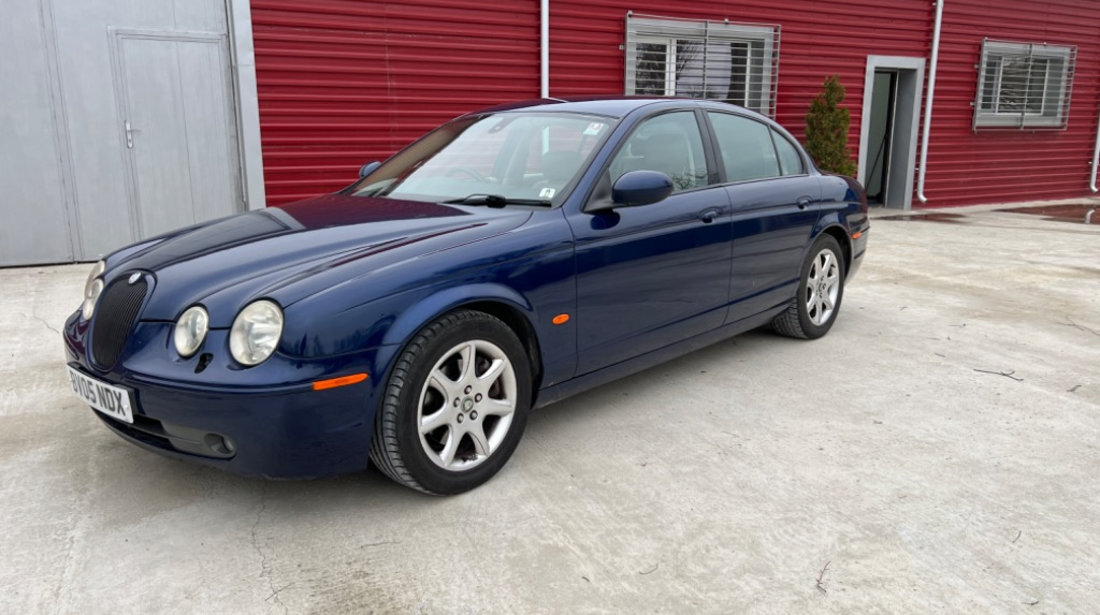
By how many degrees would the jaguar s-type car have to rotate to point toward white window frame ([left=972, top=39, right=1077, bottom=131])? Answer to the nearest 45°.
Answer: approximately 180°

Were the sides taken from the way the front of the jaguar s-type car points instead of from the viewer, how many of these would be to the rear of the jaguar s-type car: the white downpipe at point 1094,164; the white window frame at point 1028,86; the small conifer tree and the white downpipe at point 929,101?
4

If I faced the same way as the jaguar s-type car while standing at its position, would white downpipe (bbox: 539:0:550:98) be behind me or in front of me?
behind

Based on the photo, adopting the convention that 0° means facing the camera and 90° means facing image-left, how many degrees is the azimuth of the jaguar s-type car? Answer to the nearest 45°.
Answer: approximately 45°

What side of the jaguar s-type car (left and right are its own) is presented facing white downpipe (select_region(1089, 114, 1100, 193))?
back

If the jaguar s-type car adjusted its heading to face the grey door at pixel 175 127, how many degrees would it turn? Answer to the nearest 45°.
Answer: approximately 90° to its right

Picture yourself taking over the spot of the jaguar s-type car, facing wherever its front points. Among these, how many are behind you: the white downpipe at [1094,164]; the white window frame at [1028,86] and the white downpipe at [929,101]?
3

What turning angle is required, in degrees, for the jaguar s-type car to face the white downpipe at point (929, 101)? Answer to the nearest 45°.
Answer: approximately 180°

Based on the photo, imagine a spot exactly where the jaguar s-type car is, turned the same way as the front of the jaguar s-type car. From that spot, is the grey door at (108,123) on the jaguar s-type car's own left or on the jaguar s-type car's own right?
on the jaguar s-type car's own right

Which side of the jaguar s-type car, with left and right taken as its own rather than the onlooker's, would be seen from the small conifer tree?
back

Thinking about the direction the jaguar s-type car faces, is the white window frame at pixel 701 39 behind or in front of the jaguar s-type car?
behind
